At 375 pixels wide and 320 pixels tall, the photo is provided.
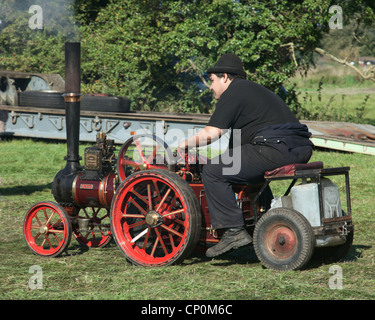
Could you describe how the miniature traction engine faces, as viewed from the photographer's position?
facing away from the viewer and to the left of the viewer

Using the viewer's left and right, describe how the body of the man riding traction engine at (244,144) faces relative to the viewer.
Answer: facing to the left of the viewer

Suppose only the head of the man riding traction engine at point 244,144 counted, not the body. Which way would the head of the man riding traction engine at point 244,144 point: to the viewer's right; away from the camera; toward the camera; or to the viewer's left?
to the viewer's left
